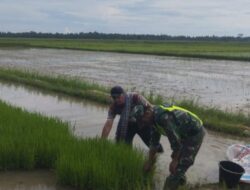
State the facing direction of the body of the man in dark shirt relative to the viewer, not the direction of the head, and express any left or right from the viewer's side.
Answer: facing the viewer and to the left of the viewer

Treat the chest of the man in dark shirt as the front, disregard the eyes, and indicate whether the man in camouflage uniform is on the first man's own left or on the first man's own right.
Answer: on the first man's own left

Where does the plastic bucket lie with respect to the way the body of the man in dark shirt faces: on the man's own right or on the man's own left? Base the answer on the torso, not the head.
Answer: on the man's own left
